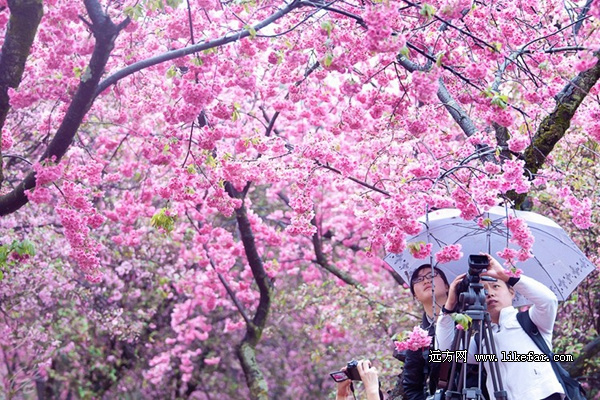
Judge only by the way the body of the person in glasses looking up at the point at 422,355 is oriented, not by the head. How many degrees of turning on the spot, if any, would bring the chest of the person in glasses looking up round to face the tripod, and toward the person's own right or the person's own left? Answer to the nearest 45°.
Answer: approximately 45° to the person's own left

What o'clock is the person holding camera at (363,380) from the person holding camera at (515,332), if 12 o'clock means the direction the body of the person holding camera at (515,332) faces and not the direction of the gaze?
the person holding camera at (363,380) is roughly at 1 o'clock from the person holding camera at (515,332).

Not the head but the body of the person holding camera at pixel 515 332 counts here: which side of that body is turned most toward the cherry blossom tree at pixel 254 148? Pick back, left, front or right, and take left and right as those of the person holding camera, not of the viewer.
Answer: right

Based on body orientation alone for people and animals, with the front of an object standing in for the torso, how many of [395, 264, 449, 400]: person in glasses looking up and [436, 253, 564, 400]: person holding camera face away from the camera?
0

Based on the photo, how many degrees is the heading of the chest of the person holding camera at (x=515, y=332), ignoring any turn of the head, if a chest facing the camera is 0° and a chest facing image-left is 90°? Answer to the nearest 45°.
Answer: approximately 45°

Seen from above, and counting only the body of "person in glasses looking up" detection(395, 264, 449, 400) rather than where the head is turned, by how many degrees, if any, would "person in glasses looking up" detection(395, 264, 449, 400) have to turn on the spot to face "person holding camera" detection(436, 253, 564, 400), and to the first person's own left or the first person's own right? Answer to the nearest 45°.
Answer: approximately 90° to the first person's own left

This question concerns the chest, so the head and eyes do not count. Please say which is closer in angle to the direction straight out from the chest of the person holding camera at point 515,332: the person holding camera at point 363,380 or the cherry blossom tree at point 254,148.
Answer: the person holding camera

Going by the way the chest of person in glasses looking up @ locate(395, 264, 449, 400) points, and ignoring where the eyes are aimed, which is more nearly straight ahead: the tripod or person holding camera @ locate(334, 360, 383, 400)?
the person holding camera

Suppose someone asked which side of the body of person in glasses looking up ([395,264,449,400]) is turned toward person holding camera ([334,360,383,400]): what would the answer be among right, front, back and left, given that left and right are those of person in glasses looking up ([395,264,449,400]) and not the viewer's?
front

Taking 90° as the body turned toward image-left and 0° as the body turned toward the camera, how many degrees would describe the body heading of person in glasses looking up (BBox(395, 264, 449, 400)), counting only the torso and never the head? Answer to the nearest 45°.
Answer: approximately 45°

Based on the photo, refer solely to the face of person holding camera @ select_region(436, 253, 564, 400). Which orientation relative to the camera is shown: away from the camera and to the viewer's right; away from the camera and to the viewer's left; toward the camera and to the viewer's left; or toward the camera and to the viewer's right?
toward the camera and to the viewer's left
